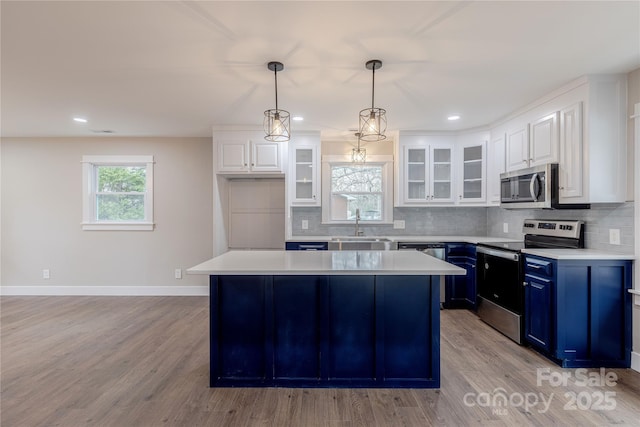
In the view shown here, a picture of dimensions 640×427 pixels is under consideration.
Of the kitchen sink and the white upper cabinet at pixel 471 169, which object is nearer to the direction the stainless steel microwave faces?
the kitchen sink

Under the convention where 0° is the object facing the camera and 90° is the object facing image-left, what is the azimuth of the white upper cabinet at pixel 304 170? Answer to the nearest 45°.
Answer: approximately 0°

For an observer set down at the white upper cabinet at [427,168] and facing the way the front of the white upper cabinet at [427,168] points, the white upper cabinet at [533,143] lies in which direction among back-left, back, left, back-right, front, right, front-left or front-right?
front-left

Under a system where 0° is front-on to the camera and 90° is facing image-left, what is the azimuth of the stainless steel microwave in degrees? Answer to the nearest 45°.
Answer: approximately 45°

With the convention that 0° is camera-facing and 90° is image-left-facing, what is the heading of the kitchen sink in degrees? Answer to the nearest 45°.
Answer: approximately 0°

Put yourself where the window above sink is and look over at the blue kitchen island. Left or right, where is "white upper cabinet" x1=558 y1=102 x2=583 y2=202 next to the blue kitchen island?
left

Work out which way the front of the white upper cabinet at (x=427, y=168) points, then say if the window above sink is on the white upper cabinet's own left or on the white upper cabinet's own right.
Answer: on the white upper cabinet's own right

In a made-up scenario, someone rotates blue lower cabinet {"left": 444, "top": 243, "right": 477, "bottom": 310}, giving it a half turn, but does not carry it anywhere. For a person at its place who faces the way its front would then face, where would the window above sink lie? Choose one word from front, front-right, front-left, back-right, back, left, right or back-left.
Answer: back-left

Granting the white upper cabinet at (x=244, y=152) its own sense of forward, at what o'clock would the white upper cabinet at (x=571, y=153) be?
the white upper cabinet at (x=571, y=153) is roughly at 10 o'clock from the white upper cabinet at (x=244, y=152).

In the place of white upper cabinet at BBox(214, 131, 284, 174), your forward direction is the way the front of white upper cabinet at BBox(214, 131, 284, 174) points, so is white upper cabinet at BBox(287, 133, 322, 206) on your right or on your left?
on your left
